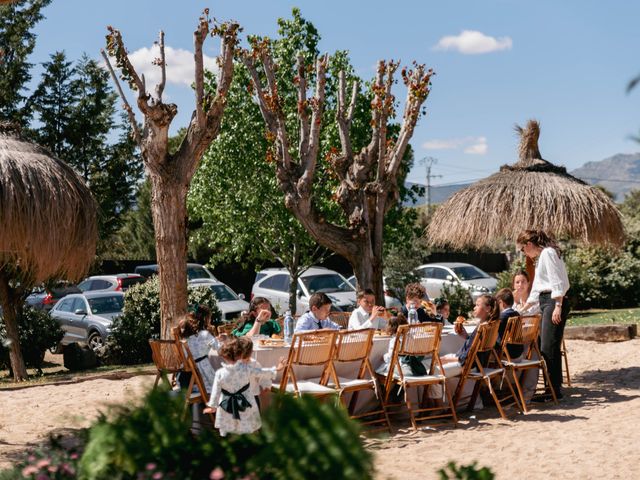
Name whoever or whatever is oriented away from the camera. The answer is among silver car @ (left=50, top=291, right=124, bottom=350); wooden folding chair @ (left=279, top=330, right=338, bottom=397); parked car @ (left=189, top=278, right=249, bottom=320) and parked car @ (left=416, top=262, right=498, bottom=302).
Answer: the wooden folding chair

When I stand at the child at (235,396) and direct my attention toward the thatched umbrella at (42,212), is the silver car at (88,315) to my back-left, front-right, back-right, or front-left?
front-right

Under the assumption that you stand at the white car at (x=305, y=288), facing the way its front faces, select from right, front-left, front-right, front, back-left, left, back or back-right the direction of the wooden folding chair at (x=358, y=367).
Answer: front-right

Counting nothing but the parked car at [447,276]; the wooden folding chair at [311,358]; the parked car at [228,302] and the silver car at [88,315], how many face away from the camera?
1

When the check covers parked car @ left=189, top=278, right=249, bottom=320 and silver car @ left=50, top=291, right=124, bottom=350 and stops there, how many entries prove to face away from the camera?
0

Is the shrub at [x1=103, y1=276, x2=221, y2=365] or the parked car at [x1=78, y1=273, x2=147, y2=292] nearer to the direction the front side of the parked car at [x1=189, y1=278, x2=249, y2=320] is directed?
the shrub

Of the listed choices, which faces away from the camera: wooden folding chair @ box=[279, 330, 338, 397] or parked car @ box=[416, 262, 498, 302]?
the wooden folding chair

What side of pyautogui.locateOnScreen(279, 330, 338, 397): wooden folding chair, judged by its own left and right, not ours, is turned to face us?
back

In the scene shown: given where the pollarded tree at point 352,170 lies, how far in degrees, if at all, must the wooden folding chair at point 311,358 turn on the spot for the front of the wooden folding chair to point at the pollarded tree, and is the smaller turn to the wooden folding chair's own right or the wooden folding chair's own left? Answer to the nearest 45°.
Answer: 0° — it already faces it

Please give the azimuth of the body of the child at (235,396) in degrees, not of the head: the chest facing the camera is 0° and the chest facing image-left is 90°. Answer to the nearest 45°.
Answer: approximately 180°

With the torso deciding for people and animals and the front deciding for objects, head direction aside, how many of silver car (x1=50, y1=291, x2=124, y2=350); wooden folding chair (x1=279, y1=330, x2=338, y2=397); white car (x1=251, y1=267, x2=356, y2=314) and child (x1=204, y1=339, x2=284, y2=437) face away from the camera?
2

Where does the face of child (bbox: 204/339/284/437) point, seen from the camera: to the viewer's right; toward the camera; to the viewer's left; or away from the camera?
away from the camera

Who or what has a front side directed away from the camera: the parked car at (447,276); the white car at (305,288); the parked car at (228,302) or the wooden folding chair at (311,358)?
the wooden folding chair

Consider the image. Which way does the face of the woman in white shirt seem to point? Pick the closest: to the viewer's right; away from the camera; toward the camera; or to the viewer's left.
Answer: to the viewer's left

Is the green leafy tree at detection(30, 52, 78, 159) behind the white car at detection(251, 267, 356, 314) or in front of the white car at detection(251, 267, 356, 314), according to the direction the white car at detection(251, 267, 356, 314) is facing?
behind
